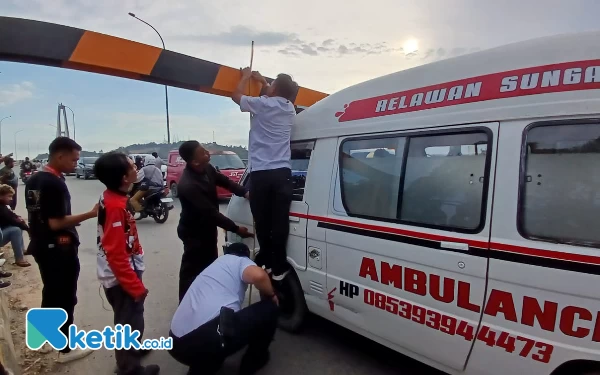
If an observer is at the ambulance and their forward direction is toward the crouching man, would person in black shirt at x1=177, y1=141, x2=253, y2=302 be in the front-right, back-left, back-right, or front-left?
front-right

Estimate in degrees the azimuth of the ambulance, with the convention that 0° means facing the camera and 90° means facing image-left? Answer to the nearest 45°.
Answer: approximately 135°

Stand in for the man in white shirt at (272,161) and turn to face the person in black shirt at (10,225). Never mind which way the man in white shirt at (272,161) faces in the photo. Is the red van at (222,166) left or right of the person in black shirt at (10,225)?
right

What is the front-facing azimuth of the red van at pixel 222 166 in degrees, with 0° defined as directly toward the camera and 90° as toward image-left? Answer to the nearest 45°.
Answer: approximately 315°

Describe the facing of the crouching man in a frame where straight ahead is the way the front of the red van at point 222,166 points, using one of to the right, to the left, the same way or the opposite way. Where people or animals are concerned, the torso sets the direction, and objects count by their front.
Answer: to the left

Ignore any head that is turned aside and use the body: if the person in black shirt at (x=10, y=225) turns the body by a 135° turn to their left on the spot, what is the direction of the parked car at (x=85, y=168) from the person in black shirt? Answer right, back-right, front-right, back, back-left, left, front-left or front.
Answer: front-right

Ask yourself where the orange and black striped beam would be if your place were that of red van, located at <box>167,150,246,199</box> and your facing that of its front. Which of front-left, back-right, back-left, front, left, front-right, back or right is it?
front-right

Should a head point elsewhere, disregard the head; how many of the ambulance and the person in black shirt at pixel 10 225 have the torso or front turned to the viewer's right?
1

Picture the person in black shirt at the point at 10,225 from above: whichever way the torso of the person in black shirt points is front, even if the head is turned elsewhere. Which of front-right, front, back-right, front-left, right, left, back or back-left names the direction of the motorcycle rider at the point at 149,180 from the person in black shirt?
front-left

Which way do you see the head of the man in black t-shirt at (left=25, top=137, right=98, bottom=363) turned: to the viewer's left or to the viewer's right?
to the viewer's right

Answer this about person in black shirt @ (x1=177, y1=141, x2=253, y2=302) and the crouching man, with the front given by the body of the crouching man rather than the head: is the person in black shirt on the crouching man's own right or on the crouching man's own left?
on the crouching man's own left

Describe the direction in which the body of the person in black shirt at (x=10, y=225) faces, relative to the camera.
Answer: to the viewer's right
